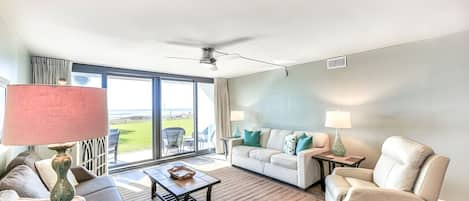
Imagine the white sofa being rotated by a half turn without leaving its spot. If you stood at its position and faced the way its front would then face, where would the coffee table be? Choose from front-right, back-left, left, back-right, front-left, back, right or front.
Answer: back

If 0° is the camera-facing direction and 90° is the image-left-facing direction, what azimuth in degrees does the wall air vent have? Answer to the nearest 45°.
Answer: approximately 45°

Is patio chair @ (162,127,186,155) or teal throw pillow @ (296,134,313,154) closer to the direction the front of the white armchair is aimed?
the patio chair

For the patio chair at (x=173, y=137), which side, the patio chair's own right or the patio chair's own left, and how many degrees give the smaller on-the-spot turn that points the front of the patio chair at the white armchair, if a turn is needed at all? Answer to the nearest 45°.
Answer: approximately 135° to the patio chair's own right

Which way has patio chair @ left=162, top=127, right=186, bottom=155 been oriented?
away from the camera

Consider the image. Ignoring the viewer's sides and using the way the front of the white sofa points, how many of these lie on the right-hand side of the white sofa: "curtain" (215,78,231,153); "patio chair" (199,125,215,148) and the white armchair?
2

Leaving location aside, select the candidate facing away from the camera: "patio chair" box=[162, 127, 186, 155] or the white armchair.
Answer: the patio chair

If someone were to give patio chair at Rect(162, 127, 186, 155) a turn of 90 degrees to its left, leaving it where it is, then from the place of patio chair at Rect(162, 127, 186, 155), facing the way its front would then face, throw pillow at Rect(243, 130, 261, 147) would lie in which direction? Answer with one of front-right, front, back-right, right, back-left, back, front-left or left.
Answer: back-left

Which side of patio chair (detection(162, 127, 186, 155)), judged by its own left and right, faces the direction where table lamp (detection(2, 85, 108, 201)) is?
back

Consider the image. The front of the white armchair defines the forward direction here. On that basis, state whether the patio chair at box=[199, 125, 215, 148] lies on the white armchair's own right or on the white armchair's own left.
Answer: on the white armchair's own right

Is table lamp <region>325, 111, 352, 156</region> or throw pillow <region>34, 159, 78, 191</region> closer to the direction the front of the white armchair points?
the throw pillow

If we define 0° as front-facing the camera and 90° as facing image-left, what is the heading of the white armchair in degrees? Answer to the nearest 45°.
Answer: approximately 45°

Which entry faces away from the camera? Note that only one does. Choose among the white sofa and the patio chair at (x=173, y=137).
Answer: the patio chair

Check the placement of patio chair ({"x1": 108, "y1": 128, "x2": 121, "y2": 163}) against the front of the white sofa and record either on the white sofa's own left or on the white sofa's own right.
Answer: on the white sofa's own right

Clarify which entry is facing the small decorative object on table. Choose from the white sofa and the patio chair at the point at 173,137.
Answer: the white sofa

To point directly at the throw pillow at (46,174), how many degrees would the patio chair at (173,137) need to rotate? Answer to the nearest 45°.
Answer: approximately 180°

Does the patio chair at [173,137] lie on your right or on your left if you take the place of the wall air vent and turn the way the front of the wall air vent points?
on your right

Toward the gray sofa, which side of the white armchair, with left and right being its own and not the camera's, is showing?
front

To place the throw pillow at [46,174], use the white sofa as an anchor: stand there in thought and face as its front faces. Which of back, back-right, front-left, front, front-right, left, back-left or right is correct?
front

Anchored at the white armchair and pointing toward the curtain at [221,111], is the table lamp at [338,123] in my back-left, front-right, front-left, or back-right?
front-right

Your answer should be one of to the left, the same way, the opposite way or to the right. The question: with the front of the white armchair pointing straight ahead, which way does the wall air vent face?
the same way
